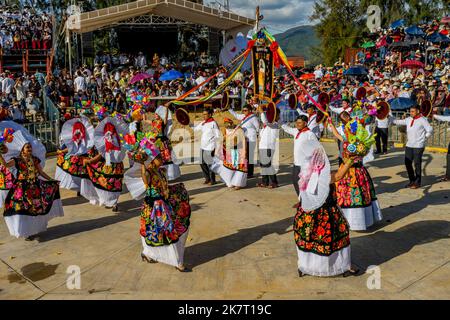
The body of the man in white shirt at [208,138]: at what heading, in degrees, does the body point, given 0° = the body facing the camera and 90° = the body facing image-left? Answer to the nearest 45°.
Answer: approximately 45°

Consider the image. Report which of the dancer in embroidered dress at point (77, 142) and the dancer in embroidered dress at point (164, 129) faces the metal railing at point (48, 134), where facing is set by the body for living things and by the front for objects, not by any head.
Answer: the dancer in embroidered dress at point (77, 142)

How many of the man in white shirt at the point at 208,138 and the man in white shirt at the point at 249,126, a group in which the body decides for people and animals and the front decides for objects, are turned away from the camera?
0

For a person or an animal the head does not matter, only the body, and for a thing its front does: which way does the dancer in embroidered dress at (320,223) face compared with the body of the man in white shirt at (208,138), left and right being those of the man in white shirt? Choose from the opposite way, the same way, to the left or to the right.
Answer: the opposite way

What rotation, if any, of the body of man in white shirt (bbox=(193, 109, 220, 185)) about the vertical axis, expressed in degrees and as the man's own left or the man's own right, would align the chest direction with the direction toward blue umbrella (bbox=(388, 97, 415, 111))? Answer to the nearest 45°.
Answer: approximately 180°

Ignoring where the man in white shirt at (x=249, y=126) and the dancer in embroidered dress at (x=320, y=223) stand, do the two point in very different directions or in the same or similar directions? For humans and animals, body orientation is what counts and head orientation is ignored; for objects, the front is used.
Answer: very different directions

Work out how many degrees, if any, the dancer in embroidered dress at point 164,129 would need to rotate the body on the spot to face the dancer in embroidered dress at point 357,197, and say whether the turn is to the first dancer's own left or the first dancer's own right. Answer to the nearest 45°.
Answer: approximately 90° to the first dancer's own left

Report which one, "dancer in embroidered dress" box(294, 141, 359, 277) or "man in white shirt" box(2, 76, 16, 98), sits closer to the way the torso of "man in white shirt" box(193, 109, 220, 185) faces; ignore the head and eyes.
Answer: the dancer in embroidered dress
